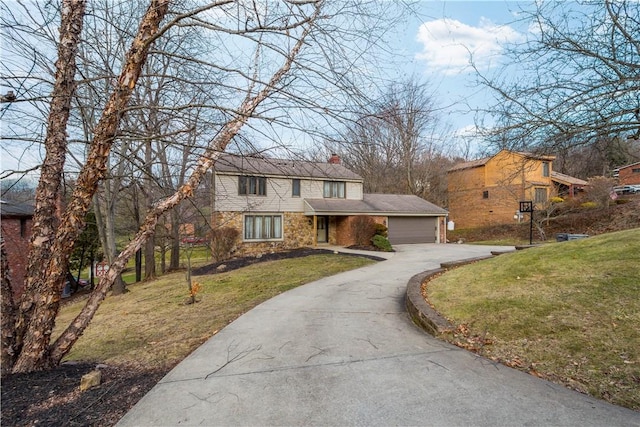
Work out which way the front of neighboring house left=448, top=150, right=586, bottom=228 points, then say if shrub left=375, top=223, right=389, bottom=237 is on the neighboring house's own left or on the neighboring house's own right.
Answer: on the neighboring house's own right

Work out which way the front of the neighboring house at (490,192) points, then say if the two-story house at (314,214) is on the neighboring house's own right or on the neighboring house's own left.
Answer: on the neighboring house's own right

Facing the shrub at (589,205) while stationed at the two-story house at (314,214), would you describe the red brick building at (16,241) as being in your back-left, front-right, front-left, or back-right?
back-right

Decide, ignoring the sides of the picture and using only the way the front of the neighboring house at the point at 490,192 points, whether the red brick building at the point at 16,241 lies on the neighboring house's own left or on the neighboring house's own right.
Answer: on the neighboring house's own right
